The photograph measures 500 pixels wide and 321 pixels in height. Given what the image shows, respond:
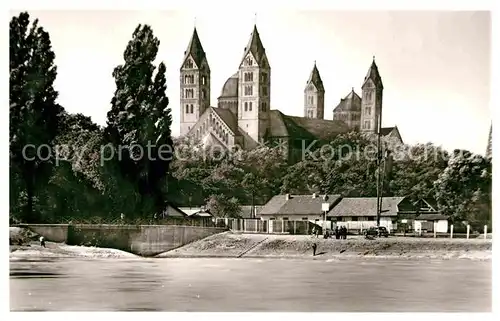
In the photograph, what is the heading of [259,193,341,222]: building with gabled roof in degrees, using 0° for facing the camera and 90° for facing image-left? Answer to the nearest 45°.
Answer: approximately 0°

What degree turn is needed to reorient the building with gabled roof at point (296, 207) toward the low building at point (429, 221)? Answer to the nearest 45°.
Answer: approximately 90° to its left

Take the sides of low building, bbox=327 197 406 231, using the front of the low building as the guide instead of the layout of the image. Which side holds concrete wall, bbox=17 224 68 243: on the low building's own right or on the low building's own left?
on the low building's own right

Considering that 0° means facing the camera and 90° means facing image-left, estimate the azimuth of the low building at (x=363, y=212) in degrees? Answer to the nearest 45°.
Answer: approximately 0°

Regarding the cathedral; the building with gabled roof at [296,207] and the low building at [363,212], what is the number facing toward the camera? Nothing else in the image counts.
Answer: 2

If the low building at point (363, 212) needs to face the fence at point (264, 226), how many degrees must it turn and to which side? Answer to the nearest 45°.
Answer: approximately 90° to its right

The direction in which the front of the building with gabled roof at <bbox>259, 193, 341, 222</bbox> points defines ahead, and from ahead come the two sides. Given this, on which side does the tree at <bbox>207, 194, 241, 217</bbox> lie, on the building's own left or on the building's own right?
on the building's own right

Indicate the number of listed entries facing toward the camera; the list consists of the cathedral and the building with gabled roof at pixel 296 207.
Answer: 1

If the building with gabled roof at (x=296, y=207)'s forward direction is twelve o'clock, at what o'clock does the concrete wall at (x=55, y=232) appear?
The concrete wall is roughly at 3 o'clock from the building with gabled roof.

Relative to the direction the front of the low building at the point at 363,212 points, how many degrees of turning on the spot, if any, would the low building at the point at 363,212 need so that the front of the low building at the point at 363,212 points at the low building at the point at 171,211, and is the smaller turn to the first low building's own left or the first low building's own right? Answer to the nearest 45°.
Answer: approximately 90° to the first low building's own right

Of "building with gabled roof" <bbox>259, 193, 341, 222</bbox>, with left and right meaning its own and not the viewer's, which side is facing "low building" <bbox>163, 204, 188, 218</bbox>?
right
